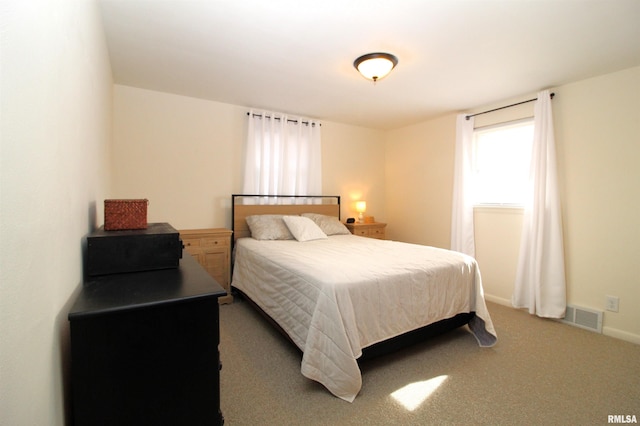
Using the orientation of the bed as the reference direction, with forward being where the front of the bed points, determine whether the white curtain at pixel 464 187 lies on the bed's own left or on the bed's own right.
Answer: on the bed's own left

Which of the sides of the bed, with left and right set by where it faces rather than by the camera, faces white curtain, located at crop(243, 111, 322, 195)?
back

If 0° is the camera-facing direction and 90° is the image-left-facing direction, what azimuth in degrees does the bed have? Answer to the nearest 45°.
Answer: approximately 315°

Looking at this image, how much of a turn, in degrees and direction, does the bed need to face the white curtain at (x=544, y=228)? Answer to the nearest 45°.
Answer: approximately 90° to its left

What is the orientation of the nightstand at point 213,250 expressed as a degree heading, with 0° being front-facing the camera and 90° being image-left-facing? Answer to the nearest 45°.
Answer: approximately 0°

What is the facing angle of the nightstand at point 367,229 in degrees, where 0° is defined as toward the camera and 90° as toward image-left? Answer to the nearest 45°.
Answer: approximately 315°

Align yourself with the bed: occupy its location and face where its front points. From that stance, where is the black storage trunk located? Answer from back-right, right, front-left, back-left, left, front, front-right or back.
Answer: right

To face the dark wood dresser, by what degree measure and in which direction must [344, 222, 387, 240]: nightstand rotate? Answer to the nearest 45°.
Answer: approximately 45° to its right

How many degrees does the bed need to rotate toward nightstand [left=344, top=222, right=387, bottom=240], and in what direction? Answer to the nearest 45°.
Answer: approximately 135° to its left
